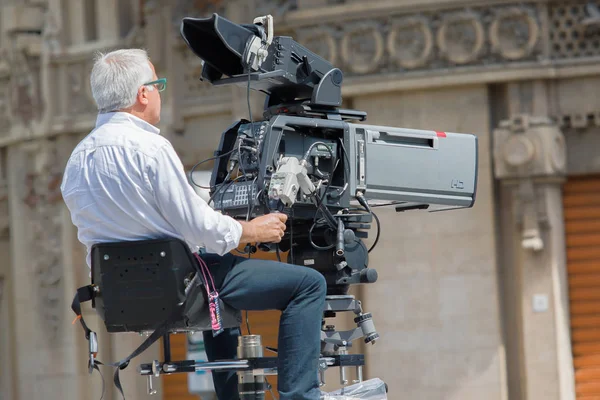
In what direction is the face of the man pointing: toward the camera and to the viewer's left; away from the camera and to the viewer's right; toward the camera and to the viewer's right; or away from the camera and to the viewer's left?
away from the camera and to the viewer's right

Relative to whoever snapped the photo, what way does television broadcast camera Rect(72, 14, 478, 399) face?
facing away from the viewer and to the right of the viewer

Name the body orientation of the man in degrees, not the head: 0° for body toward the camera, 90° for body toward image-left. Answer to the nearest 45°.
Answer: approximately 225°
